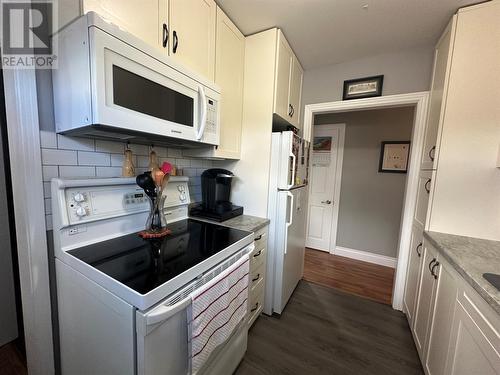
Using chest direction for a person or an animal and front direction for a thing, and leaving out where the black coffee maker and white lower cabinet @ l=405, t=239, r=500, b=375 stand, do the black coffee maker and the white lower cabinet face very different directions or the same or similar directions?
very different directions

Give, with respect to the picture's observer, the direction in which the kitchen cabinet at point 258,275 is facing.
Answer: facing to the right of the viewer

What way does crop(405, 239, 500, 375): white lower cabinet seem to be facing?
to the viewer's left
